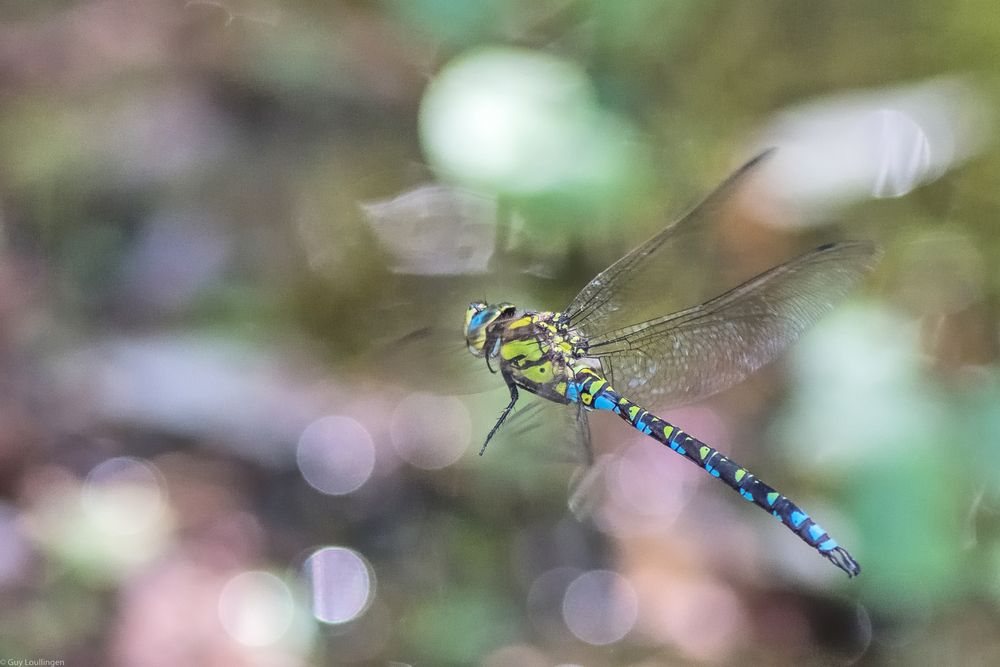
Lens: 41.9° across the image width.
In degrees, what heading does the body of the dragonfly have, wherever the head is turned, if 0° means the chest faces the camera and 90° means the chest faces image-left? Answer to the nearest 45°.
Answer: approximately 90°
